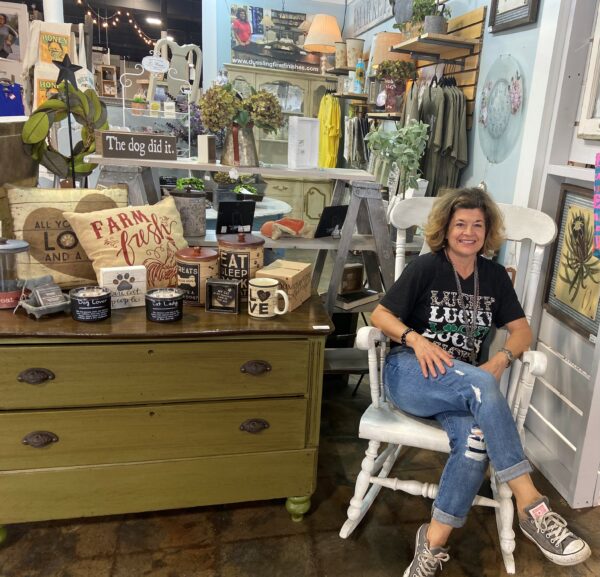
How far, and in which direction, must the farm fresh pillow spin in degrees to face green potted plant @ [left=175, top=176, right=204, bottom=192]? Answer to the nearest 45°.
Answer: approximately 135° to its left

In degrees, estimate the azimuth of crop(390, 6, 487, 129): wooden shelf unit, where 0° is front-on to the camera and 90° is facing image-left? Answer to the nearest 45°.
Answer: approximately 45°

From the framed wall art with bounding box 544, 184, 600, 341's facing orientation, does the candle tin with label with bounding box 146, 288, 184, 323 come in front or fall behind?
in front

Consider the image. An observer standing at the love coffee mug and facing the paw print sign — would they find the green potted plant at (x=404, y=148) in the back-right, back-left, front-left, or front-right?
back-right

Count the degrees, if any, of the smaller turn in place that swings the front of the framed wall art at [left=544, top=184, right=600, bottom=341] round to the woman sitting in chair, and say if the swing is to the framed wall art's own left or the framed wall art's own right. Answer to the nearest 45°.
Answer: approximately 45° to the framed wall art's own left

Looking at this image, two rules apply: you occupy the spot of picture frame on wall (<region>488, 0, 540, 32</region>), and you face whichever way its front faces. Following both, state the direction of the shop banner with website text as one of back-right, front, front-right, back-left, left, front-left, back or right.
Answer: right

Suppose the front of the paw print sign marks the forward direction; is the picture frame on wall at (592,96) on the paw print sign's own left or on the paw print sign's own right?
on the paw print sign's own left

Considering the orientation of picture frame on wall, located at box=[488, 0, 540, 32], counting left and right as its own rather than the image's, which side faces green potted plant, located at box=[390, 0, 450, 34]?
right

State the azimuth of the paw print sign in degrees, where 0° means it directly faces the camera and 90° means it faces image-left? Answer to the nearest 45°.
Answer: approximately 0°

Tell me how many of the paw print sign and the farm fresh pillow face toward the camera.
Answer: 2
